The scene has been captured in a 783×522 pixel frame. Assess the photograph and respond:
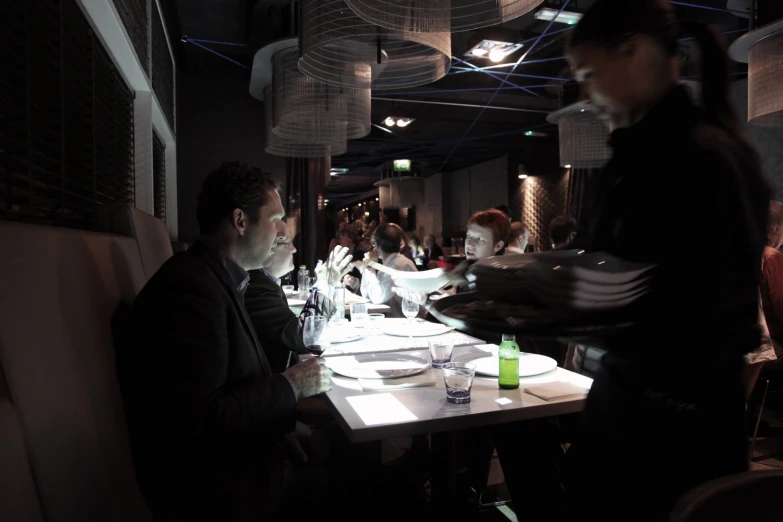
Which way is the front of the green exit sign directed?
toward the camera

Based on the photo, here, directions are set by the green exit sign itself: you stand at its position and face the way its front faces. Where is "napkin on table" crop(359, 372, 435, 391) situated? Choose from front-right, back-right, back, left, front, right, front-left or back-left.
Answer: front

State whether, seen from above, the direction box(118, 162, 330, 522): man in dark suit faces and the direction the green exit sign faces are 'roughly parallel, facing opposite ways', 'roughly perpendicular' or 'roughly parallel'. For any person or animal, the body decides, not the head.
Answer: roughly perpendicular

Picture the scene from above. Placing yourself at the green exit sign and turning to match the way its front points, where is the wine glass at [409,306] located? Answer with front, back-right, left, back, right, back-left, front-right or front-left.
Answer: front

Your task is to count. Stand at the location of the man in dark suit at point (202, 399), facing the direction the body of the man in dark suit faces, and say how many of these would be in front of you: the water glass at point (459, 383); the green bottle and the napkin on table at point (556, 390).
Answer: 3

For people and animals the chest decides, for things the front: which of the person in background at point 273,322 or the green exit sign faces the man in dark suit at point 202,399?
the green exit sign

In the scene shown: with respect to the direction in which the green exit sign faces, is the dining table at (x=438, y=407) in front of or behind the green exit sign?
in front

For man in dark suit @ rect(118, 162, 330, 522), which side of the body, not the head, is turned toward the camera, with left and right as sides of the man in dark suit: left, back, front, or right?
right

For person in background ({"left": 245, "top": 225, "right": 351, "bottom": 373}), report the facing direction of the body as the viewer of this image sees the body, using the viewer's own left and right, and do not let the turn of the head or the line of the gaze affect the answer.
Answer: facing to the right of the viewer

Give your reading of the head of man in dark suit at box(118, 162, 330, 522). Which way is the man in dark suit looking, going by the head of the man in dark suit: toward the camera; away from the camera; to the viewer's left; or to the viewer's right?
to the viewer's right

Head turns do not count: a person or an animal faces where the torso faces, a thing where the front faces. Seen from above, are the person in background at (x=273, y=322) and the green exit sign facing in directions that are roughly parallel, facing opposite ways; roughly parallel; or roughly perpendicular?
roughly perpendicular

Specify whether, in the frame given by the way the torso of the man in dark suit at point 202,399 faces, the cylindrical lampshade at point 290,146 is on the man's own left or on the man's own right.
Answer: on the man's own left

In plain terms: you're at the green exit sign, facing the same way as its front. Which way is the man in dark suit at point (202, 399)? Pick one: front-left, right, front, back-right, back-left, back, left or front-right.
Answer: front

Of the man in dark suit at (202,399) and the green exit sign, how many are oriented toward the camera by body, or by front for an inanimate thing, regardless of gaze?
1

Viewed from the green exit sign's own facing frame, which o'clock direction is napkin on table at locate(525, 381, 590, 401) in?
The napkin on table is roughly at 12 o'clock from the green exit sign.
